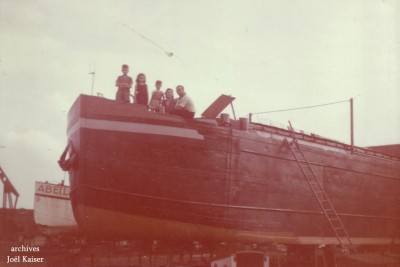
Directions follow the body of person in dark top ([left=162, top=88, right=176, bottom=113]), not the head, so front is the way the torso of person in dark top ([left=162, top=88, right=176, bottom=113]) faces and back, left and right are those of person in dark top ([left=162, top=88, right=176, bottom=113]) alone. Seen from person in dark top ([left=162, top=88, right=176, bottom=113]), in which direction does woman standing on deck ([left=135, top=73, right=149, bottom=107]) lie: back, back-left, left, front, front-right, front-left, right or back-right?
front-right

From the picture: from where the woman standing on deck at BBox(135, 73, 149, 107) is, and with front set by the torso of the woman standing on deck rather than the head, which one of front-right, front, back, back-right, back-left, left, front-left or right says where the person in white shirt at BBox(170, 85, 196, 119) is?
left

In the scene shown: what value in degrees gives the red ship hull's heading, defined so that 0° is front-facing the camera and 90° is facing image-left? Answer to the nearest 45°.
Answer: approximately 45°

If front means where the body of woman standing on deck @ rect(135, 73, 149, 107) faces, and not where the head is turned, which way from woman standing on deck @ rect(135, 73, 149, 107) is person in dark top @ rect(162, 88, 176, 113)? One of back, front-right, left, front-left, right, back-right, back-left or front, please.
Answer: back-left

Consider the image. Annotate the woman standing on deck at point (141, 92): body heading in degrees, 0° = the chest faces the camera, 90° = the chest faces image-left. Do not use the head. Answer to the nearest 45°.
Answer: approximately 0°

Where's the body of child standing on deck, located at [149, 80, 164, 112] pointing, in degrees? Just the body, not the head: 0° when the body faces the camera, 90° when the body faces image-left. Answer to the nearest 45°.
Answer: approximately 0°

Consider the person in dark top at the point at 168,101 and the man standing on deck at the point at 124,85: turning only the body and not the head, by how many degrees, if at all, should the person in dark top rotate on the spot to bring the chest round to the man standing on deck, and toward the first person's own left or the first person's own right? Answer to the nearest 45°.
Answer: approximately 45° to the first person's own right
